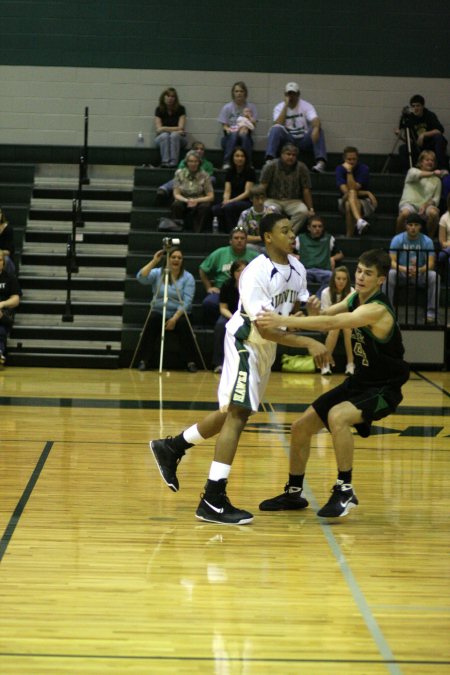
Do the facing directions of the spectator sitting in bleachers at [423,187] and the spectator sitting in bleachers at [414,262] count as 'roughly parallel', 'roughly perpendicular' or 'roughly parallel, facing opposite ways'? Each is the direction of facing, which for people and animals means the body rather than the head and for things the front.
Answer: roughly parallel

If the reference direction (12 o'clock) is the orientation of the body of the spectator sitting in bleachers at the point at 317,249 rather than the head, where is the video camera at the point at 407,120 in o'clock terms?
The video camera is roughly at 7 o'clock from the spectator sitting in bleachers.

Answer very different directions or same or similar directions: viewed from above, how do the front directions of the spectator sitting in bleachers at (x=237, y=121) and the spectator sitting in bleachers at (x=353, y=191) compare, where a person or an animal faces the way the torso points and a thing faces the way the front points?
same or similar directions

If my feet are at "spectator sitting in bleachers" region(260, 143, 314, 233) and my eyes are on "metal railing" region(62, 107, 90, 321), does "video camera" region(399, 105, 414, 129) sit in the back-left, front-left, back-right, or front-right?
back-right

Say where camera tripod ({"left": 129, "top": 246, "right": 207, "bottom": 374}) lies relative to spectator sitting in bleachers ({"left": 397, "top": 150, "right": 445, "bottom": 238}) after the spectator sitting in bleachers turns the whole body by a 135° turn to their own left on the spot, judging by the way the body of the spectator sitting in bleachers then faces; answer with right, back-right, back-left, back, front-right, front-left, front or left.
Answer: back

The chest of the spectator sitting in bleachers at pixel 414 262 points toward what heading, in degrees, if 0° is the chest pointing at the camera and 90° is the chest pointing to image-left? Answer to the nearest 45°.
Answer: approximately 0°

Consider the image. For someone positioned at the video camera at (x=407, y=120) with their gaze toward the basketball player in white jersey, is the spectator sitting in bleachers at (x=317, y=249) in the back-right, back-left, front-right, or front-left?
front-right

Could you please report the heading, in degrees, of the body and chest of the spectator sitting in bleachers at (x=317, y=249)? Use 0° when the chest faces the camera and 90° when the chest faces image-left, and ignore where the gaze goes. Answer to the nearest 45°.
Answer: approximately 0°

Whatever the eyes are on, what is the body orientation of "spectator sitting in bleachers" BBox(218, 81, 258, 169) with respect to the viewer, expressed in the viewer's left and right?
facing the viewer

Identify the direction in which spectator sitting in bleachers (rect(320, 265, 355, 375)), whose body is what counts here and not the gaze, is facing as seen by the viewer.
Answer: toward the camera

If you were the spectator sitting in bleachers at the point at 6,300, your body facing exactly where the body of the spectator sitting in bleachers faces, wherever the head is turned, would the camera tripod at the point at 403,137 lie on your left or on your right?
on your left

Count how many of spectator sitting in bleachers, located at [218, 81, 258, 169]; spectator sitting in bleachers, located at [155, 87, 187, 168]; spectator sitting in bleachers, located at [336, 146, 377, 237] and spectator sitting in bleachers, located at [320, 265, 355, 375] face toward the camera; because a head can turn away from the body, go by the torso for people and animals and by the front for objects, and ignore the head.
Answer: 4

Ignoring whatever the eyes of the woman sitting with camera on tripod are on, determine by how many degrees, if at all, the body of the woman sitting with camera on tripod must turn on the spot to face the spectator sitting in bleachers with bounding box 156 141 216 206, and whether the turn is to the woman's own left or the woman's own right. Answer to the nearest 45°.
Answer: approximately 180°

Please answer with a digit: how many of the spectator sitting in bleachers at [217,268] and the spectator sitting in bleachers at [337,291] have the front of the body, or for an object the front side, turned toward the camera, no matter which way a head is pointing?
2

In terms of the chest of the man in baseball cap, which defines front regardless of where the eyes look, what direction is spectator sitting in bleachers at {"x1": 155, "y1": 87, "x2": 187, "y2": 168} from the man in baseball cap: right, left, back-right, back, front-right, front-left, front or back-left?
right

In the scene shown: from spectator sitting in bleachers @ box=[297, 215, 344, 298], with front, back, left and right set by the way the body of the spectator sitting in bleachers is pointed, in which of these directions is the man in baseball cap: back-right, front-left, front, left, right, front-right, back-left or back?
back

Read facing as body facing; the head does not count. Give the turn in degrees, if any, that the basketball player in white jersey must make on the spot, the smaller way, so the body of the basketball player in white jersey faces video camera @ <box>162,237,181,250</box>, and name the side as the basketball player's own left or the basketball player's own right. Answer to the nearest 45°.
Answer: approximately 135° to the basketball player's own left

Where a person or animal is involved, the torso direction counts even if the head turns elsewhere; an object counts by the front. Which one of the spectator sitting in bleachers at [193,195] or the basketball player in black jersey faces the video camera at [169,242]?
the spectator sitting in bleachers

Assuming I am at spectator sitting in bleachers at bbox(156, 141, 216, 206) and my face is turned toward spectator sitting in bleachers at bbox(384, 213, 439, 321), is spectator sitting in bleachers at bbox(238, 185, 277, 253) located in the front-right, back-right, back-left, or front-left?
front-right

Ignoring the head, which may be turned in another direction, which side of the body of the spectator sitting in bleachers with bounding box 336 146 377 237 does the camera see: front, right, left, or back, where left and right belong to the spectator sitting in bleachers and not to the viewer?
front
